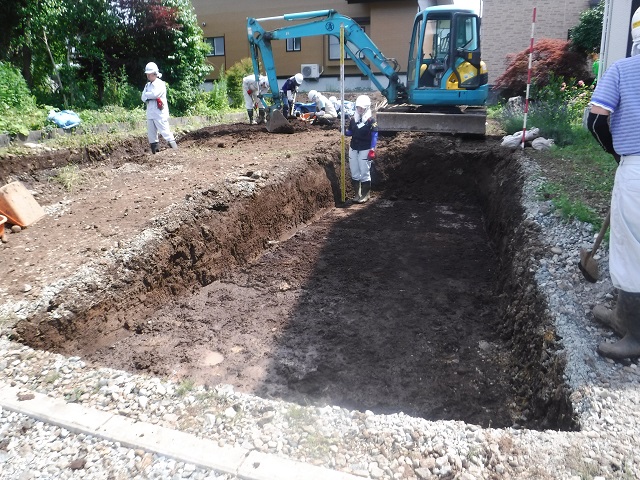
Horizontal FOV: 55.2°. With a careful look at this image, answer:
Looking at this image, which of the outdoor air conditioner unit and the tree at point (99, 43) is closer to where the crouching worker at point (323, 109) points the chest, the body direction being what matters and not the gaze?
the tree

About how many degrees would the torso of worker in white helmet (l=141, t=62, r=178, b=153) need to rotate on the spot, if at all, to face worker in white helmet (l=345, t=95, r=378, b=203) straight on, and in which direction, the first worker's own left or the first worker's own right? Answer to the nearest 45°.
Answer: approximately 90° to the first worker's own left

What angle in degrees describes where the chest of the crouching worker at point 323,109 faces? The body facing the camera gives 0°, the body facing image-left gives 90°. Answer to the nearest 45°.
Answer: approximately 90°

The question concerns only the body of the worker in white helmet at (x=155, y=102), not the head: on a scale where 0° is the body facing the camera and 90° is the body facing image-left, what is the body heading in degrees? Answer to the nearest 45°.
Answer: approximately 45°

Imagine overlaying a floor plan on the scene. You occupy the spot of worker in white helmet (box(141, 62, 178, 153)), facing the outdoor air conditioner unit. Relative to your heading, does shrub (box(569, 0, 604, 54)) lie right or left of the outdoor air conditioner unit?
right

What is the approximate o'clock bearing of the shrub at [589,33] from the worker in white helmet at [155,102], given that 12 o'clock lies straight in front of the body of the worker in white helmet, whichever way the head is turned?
The shrub is roughly at 7 o'clock from the worker in white helmet.

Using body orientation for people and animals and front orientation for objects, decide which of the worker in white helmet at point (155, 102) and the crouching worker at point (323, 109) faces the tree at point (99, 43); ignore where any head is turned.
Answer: the crouching worker

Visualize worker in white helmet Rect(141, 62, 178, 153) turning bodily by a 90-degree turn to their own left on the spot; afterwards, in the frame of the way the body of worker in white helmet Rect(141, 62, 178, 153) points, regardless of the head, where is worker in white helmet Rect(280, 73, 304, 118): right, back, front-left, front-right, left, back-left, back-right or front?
left

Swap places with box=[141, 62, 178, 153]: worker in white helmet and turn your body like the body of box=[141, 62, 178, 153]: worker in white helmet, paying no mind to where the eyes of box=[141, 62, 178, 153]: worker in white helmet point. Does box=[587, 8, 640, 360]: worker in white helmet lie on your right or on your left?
on your left

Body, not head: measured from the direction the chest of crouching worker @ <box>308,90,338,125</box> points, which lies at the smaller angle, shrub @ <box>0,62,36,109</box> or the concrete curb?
the shrub

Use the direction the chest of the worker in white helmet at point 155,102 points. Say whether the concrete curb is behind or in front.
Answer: in front

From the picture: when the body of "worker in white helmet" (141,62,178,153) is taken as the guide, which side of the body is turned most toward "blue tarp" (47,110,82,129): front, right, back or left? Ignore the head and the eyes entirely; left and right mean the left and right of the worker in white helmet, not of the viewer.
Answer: right

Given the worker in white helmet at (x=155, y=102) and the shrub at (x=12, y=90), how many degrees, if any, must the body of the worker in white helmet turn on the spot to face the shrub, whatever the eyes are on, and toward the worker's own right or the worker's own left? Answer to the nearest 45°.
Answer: approximately 90° to the worker's own right
